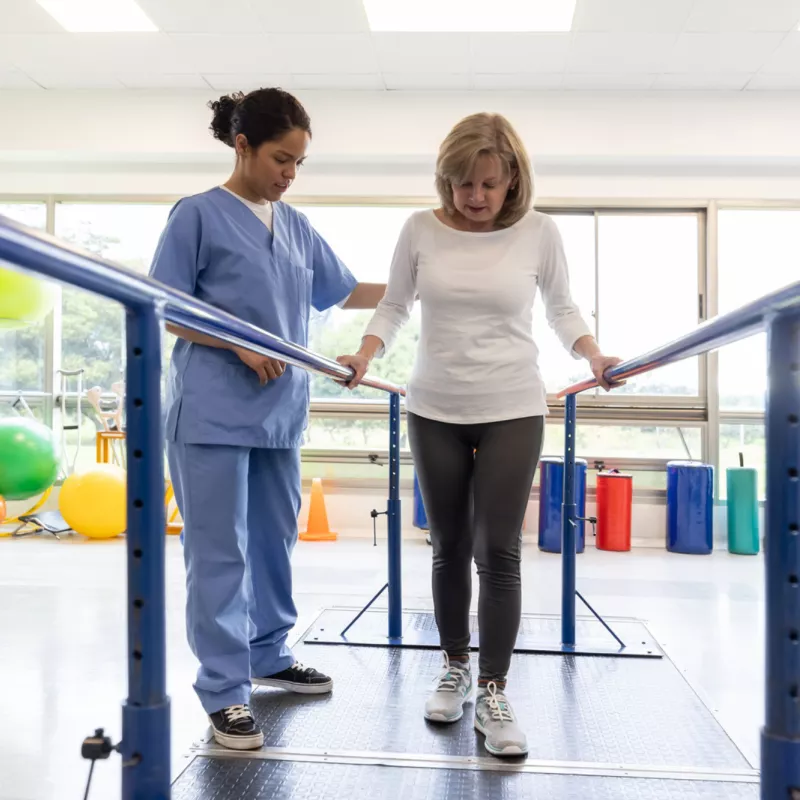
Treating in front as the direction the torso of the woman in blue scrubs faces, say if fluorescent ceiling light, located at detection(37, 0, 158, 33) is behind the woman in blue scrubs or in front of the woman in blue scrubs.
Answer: behind

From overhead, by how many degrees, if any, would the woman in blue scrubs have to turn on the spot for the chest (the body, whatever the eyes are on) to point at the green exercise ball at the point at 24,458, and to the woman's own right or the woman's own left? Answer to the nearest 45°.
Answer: approximately 180°

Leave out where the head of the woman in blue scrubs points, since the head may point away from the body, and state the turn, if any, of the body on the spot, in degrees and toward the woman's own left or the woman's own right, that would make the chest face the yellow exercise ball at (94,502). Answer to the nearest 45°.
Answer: approximately 135° to the woman's own left

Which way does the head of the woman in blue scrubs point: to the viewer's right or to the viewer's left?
to the viewer's right

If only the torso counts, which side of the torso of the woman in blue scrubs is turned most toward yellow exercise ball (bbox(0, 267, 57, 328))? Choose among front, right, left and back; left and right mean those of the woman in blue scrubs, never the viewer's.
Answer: back

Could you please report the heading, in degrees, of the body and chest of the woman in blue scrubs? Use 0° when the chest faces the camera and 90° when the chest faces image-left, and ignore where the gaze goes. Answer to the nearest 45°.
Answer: approximately 315°

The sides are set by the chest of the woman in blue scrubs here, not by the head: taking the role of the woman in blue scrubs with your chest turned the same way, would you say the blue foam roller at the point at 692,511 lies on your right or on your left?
on your left

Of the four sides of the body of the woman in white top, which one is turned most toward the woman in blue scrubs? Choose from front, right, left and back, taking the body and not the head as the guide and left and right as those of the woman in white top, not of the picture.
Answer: right

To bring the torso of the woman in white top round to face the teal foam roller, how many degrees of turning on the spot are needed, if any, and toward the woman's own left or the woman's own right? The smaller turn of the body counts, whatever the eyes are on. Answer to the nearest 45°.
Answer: approximately 135° to the woman's own left
